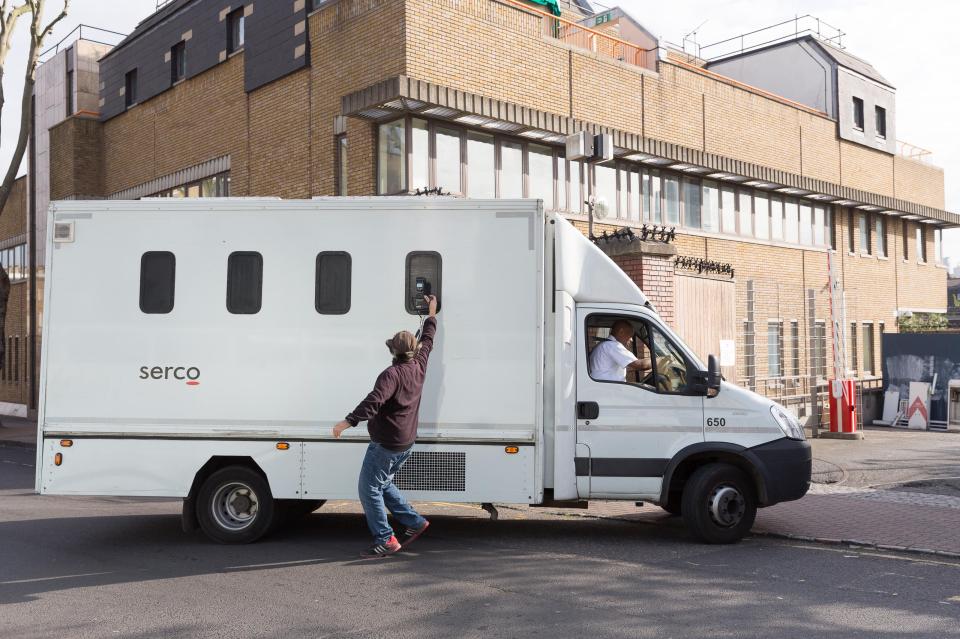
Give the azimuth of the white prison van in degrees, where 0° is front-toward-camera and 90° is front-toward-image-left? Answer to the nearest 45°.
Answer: approximately 270°

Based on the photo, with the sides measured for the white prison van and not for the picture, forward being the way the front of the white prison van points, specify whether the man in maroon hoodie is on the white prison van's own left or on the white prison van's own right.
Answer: on the white prison van's own right

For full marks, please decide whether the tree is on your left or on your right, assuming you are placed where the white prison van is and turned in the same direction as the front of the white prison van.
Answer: on your left

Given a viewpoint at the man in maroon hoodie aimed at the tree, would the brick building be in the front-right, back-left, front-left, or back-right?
front-right

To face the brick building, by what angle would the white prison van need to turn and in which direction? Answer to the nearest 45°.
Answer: approximately 90° to its left

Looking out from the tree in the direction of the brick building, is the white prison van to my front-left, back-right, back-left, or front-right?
front-right
